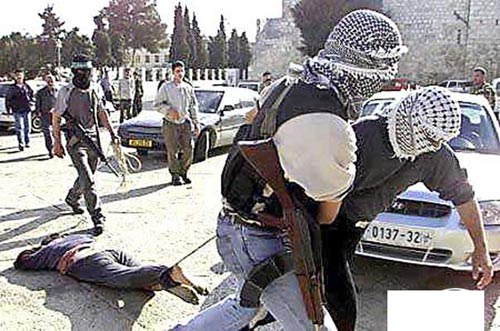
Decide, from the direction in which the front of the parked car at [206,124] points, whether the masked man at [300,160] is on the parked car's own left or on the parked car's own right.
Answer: on the parked car's own left

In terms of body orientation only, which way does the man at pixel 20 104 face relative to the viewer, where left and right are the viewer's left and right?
facing the viewer

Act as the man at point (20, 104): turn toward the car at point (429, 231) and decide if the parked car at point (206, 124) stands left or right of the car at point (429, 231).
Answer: left

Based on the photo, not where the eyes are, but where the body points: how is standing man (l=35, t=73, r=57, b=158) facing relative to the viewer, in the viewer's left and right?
facing the viewer and to the right of the viewer

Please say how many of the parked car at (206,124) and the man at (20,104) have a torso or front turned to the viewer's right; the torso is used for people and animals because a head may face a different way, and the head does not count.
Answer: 0

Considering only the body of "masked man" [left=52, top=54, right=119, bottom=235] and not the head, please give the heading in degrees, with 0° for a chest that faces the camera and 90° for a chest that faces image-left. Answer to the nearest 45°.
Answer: approximately 0°

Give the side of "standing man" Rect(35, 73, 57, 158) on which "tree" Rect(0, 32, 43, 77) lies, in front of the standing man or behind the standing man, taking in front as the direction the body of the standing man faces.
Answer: behind

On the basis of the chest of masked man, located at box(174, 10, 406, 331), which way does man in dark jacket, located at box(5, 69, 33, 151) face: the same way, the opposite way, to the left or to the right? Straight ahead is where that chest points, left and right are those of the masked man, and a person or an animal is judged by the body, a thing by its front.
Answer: to the right

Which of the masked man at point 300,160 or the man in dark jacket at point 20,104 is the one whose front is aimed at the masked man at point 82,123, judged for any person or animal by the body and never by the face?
the man in dark jacket

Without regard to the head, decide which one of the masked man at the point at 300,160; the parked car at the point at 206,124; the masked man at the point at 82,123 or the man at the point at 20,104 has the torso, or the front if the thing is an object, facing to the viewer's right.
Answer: the masked man at the point at 300,160

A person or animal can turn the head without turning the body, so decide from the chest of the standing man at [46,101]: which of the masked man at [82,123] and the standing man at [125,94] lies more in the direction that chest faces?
the masked man

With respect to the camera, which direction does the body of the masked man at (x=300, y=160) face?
to the viewer's right

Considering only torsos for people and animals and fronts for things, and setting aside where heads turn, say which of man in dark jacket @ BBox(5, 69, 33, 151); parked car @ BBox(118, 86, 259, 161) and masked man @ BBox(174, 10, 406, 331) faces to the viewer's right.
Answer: the masked man

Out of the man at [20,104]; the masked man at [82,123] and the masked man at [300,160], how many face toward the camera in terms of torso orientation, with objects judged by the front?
2
